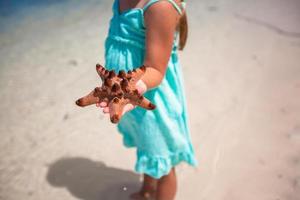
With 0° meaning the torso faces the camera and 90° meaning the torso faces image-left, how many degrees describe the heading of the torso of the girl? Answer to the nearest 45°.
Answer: approximately 90°
